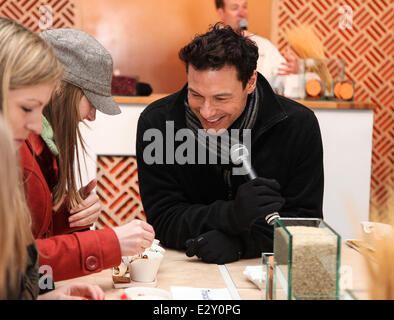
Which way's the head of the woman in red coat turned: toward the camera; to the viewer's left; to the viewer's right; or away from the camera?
to the viewer's right

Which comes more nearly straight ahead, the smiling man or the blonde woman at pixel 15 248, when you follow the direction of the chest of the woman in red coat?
the smiling man

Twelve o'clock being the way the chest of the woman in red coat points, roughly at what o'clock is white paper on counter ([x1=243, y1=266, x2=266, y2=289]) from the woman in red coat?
The white paper on counter is roughly at 1 o'clock from the woman in red coat.

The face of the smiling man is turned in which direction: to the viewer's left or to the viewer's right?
to the viewer's left

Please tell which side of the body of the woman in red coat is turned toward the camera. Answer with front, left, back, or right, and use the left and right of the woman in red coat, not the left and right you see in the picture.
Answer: right

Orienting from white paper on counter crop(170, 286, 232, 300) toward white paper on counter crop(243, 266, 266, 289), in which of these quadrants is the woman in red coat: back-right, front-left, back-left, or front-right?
back-left
